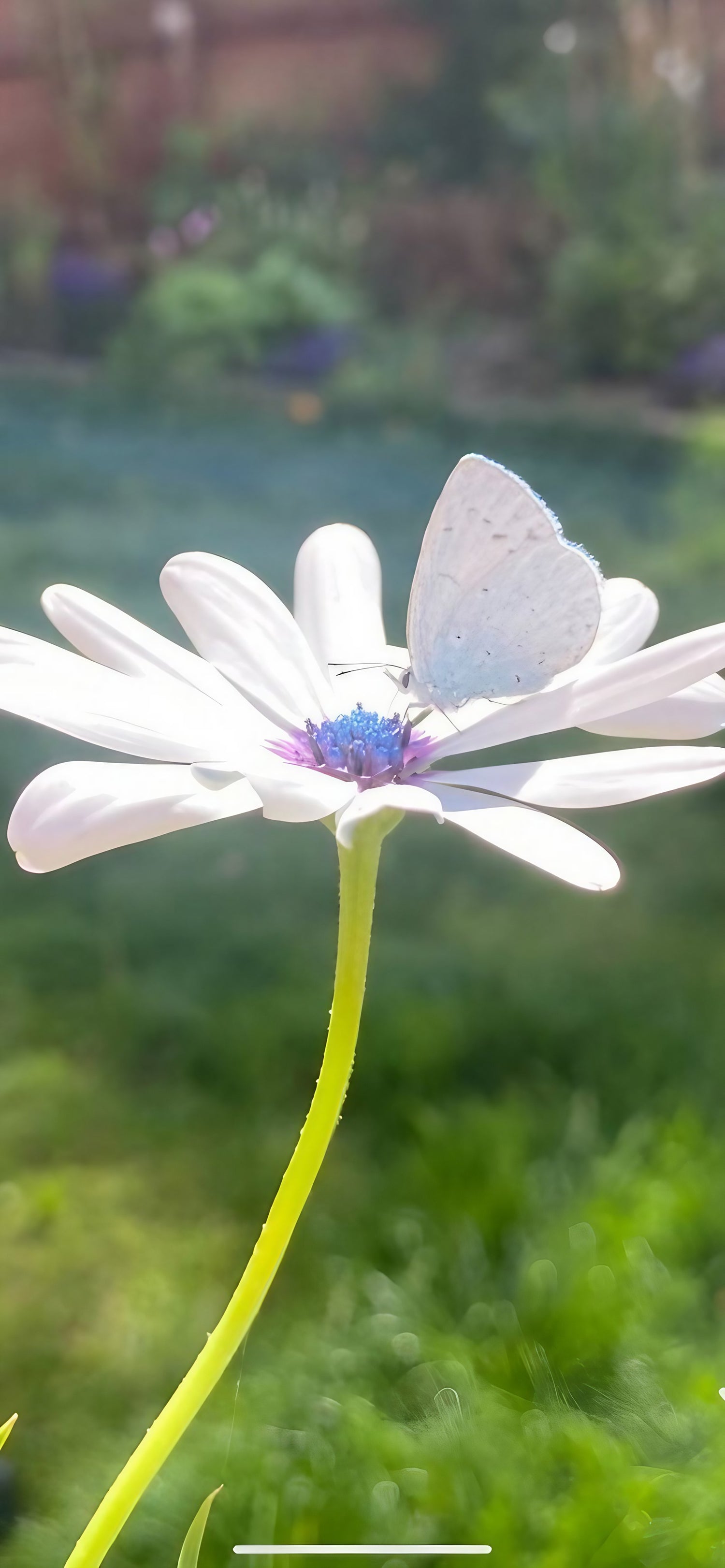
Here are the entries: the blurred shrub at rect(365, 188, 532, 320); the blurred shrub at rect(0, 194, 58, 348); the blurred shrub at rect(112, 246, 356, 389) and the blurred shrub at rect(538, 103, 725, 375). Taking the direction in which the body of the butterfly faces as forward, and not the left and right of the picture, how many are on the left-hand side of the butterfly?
0

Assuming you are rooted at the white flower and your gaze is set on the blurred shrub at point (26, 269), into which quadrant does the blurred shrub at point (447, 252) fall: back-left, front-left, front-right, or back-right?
front-right

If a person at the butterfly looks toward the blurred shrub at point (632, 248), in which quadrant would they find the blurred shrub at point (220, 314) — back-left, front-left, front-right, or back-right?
front-left

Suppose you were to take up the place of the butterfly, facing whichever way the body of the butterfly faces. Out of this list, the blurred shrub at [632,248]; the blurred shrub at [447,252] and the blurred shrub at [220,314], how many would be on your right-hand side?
3

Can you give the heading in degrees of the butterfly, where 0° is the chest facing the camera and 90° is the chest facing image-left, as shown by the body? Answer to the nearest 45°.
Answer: approximately 90°

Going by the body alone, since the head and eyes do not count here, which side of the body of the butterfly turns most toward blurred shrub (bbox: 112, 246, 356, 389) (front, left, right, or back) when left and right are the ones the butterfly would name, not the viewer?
right

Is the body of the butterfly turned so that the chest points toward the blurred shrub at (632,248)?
no

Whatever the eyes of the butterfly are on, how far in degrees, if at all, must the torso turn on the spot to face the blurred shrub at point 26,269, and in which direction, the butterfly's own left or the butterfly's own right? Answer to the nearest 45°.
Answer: approximately 90° to the butterfly's own right

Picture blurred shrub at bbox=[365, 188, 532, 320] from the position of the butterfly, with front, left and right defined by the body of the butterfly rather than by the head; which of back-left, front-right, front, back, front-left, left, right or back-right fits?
right

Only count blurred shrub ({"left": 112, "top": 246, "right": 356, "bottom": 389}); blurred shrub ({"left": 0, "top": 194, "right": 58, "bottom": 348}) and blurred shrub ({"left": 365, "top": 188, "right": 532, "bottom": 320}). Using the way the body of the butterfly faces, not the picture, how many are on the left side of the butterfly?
0
